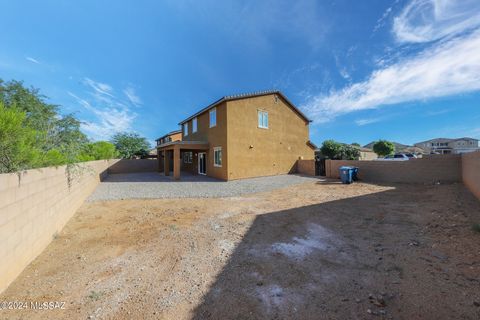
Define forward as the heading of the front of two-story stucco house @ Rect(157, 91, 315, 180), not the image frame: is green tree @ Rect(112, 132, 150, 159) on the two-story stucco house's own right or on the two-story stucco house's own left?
on the two-story stucco house's own left

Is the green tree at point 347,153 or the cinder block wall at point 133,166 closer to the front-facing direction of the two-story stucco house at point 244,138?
the green tree

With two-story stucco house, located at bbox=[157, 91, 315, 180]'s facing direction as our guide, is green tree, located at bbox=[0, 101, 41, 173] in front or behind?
behind

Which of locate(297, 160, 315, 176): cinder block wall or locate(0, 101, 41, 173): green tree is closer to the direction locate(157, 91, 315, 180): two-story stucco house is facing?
the cinder block wall

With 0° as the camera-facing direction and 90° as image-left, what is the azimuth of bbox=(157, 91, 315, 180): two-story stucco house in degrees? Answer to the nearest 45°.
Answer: approximately 225°

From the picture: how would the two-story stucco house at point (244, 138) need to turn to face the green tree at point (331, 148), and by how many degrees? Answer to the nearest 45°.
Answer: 0° — it already faces it

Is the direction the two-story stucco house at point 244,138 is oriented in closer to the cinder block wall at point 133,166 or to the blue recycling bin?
the blue recycling bin

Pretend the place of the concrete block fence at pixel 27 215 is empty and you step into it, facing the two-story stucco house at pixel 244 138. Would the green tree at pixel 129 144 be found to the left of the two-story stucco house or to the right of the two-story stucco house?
left

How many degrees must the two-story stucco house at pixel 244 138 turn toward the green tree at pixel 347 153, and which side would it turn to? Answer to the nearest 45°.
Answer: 0° — it already faces it

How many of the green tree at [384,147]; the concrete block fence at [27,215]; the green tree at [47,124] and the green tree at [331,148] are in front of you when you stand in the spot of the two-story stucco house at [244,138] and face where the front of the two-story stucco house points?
2

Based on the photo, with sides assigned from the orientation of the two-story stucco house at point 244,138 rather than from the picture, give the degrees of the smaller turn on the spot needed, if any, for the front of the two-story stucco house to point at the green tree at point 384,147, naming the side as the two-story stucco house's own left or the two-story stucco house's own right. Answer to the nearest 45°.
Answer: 0° — it already faces it

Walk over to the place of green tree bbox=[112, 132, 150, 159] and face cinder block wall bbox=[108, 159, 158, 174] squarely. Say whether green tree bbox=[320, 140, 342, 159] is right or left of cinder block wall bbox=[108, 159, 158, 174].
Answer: left

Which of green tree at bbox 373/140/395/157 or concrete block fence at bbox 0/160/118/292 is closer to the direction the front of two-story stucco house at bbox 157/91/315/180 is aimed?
the green tree

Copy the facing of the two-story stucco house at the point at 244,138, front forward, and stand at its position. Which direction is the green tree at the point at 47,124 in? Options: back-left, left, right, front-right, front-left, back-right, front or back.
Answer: back

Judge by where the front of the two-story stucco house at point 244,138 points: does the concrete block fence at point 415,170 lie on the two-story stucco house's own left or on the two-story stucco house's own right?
on the two-story stucco house's own right

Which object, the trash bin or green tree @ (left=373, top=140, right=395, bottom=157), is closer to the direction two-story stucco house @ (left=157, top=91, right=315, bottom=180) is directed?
the green tree

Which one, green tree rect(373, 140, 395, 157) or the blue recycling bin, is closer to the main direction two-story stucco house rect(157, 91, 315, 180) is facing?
the green tree
